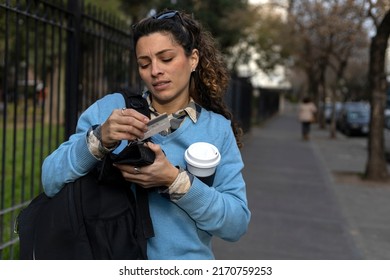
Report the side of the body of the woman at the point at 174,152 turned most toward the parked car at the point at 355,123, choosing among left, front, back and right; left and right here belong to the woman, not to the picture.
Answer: back

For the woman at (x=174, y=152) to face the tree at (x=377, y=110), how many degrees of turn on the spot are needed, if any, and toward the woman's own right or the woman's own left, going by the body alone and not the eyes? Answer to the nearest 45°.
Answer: approximately 180°

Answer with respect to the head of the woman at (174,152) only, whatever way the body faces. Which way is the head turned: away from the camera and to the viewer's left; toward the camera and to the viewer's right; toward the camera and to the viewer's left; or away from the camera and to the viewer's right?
toward the camera and to the viewer's left

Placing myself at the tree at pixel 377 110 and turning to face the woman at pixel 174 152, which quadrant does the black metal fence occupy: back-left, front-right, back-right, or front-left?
front-right

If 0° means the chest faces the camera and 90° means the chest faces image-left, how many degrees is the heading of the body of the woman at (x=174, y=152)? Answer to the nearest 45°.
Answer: approximately 45°
